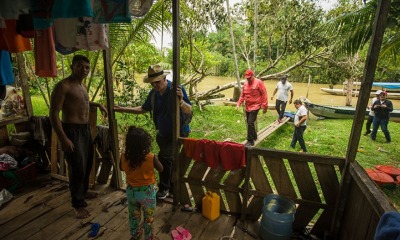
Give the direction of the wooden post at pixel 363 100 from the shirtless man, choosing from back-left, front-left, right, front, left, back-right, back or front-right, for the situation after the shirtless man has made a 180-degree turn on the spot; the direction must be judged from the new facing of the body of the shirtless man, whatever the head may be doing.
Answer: back

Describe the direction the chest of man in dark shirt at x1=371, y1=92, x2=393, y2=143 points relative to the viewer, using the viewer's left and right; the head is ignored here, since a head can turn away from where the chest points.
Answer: facing the viewer

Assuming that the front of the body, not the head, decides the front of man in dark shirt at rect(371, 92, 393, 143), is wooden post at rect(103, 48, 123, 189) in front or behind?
in front

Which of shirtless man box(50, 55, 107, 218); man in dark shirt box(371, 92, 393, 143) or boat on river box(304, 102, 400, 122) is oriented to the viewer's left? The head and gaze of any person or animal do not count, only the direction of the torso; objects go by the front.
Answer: the boat on river

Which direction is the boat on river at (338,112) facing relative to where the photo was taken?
to the viewer's left

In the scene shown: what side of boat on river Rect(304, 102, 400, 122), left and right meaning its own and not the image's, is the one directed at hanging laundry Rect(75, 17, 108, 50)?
left

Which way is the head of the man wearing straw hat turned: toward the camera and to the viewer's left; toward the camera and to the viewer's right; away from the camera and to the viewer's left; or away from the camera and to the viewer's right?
toward the camera and to the viewer's left

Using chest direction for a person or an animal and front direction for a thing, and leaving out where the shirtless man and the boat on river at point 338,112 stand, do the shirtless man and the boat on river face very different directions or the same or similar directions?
very different directions

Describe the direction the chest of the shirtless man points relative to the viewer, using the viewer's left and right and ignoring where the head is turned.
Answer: facing the viewer and to the right of the viewer

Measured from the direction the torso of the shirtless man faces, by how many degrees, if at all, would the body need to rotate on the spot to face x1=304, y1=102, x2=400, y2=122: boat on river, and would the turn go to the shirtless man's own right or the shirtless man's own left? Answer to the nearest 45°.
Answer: approximately 45° to the shirtless man's own left

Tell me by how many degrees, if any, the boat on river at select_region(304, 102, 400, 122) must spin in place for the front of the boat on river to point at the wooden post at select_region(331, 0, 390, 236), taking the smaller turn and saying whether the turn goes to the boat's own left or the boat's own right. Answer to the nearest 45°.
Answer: approximately 90° to the boat's own left

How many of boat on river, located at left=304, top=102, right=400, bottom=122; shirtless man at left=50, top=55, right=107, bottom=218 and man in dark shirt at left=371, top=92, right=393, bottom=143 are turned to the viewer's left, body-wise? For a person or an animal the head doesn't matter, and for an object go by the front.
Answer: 1
